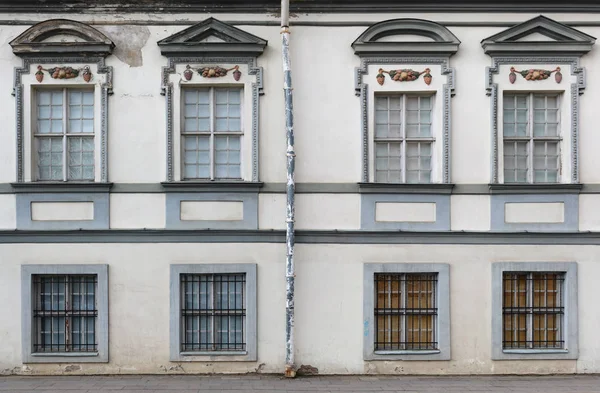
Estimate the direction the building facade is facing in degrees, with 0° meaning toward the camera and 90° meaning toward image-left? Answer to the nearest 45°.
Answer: approximately 0°
